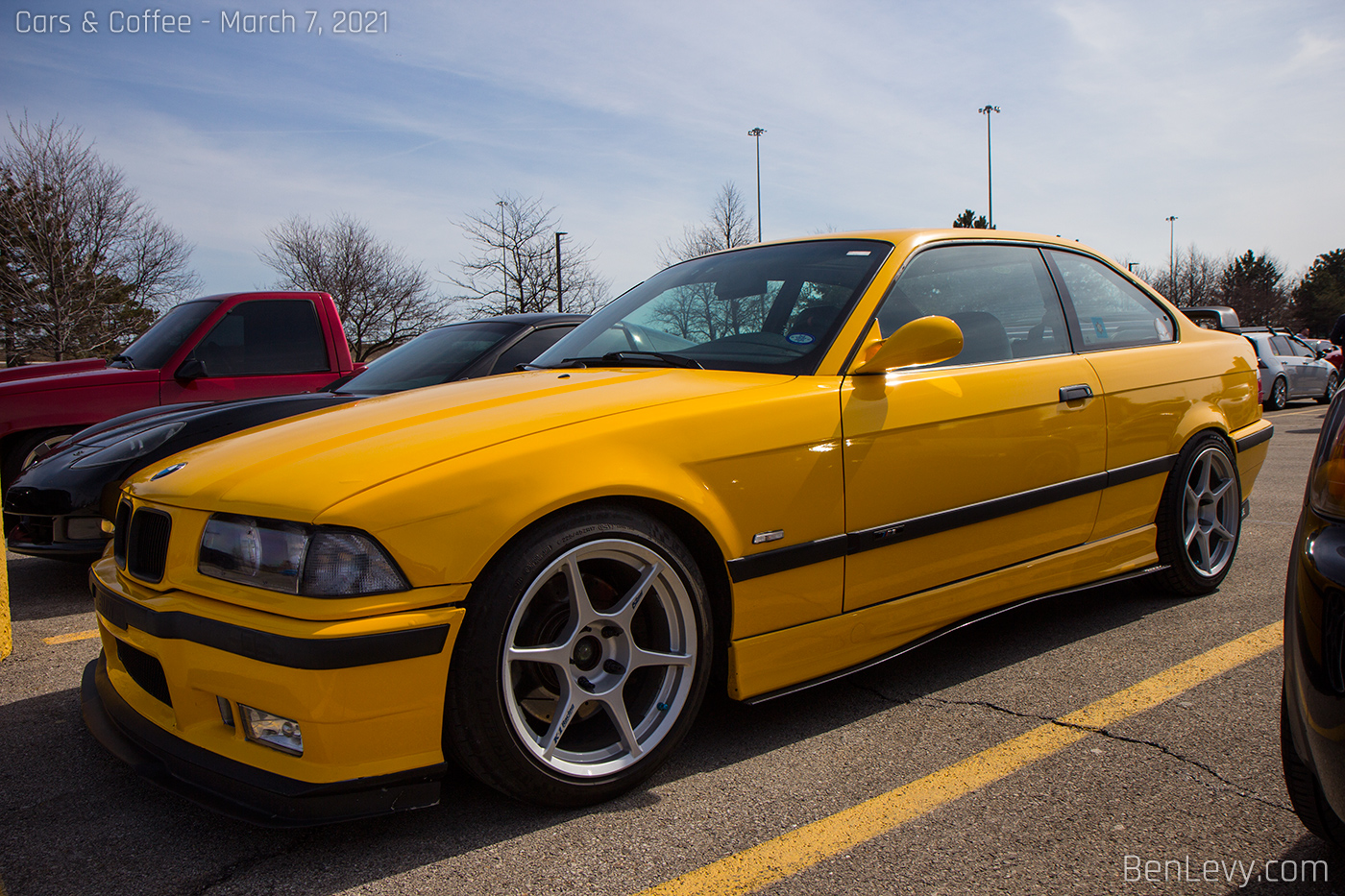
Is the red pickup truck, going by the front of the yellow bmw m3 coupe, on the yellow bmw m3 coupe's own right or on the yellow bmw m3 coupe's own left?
on the yellow bmw m3 coupe's own right

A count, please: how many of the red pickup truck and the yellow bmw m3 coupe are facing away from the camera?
0

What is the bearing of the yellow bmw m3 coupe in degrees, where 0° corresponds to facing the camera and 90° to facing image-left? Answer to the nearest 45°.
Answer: approximately 45°

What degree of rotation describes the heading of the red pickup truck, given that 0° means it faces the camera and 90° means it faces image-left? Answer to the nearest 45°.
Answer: approximately 90°

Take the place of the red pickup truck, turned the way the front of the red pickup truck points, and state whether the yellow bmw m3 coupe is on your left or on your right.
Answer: on your left
